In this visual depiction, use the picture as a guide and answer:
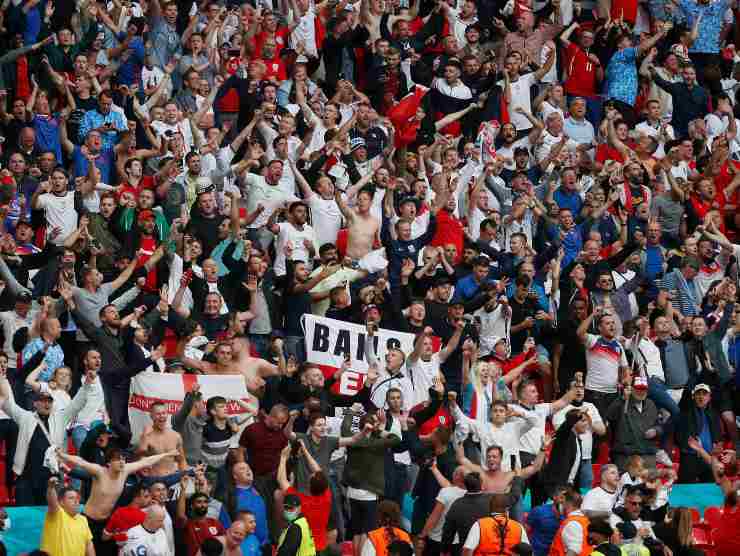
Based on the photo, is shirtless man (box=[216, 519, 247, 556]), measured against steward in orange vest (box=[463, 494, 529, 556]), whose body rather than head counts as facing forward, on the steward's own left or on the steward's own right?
on the steward's own left

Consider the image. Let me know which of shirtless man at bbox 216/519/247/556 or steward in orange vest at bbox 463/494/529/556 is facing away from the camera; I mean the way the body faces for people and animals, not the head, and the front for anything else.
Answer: the steward in orange vest

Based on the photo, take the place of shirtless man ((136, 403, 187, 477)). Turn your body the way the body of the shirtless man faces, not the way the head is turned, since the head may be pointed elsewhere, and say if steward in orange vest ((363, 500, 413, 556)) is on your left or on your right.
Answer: on your left

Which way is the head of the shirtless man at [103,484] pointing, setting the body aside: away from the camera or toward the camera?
toward the camera

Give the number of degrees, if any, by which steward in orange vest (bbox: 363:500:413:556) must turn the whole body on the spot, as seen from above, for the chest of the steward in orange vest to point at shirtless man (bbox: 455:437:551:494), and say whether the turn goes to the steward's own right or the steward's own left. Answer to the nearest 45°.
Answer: approximately 45° to the steward's own right

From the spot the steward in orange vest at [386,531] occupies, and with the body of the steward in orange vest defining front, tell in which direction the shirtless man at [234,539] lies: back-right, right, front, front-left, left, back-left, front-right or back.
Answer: left

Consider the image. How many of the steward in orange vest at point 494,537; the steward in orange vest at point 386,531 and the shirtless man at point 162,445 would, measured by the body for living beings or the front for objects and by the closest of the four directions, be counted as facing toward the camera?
1

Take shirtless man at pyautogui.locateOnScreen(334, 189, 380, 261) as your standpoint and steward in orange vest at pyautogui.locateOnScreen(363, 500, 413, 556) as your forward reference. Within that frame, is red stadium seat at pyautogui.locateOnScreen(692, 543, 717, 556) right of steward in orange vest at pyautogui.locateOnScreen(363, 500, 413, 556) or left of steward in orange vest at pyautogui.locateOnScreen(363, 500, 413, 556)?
left

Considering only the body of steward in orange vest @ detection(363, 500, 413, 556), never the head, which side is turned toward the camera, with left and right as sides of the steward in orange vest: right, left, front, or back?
back

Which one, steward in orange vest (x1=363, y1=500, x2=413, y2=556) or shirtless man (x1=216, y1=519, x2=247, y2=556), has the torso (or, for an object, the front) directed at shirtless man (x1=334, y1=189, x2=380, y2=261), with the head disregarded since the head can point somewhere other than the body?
the steward in orange vest

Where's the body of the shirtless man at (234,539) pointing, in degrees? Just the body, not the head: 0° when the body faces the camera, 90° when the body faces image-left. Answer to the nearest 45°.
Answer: approximately 315°

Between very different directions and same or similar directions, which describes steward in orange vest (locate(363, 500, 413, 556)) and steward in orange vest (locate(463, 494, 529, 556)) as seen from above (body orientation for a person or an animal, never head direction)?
same or similar directions

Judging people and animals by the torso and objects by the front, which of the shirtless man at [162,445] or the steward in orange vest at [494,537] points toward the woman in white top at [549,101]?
the steward in orange vest

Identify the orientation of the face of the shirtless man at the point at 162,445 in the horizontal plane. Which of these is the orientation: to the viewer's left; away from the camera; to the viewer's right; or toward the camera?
toward the camera

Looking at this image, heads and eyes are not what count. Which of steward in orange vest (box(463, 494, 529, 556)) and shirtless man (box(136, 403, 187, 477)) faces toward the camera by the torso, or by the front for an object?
the shirtless man

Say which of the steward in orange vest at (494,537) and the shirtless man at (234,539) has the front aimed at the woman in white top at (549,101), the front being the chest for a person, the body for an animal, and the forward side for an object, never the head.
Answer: the steward in orange vest

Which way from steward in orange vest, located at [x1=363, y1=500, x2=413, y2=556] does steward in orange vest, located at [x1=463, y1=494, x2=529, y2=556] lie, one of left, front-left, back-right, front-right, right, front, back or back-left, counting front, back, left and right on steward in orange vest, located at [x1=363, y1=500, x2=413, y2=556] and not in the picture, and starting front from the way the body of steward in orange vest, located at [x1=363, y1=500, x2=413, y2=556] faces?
right

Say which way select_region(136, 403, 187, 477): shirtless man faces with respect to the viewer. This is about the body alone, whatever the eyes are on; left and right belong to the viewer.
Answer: facing the viewer
